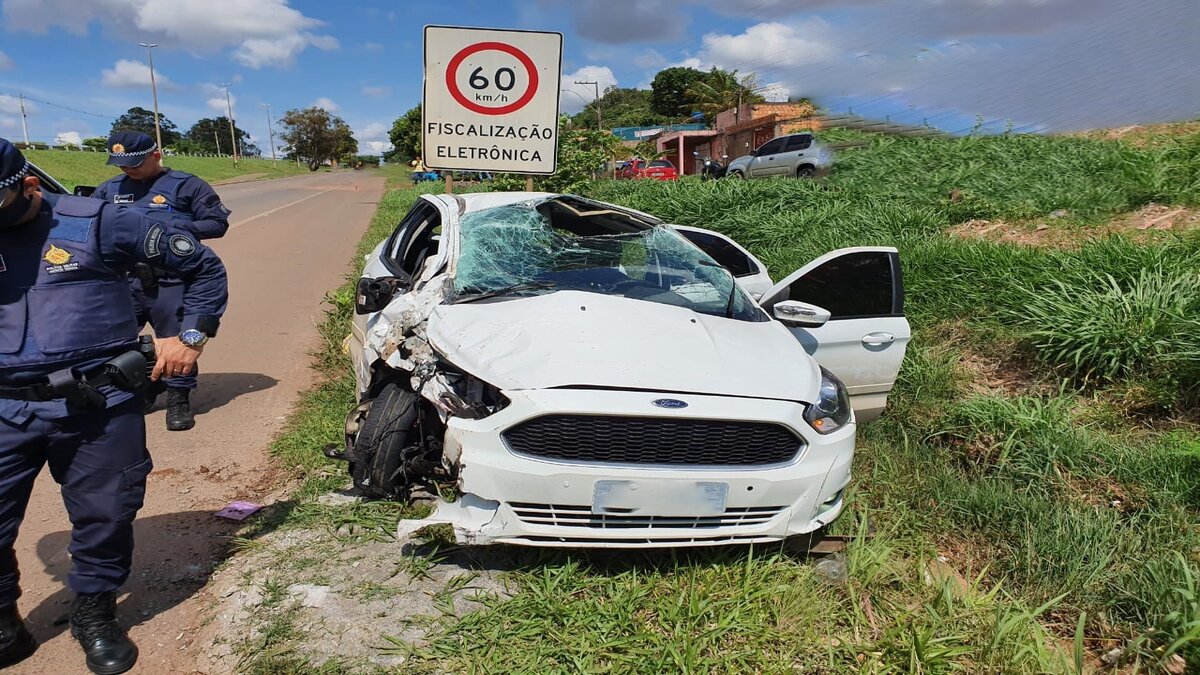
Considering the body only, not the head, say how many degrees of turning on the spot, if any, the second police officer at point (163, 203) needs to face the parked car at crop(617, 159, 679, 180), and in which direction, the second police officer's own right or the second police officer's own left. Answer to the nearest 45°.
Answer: approximately 180°

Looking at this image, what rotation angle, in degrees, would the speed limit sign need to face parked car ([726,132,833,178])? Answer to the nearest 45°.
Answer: approximately 135° to its left

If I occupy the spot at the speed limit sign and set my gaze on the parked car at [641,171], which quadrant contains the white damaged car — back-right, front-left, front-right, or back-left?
back-right

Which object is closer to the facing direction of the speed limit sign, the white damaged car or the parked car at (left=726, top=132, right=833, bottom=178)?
the white damaged car

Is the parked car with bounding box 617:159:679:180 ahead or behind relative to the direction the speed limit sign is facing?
behind

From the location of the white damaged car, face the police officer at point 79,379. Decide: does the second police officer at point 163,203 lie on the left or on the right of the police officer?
right

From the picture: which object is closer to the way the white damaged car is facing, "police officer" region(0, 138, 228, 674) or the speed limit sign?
the police officer

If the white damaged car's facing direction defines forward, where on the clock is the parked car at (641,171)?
The parked car is roughly at 6 o'clock from the white damaged car.

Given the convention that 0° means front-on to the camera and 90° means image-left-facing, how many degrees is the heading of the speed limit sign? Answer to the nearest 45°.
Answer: approximately 0°

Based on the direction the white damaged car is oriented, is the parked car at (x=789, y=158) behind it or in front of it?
behind

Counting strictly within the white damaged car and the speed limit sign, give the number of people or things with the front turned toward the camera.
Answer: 2

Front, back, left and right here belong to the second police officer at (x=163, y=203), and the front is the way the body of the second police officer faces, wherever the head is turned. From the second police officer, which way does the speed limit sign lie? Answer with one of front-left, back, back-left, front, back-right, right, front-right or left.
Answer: back-left
